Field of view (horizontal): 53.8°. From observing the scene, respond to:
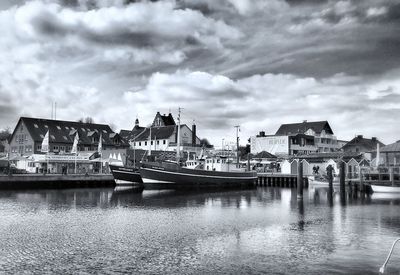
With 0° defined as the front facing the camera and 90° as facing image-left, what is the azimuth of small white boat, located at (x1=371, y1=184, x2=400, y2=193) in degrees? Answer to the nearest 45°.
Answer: approximately 90°
